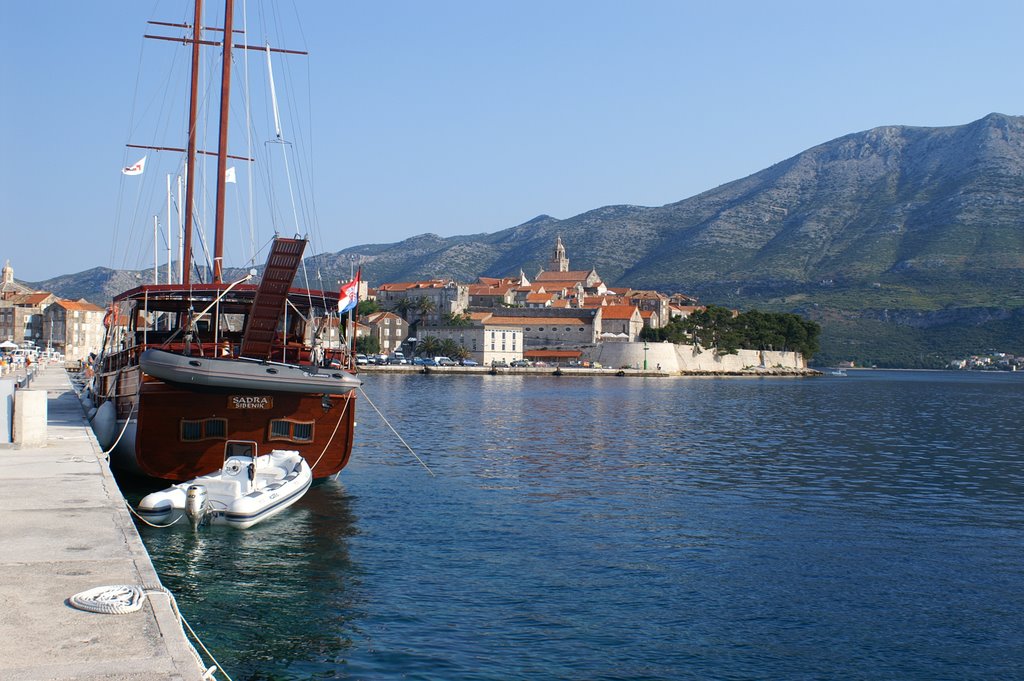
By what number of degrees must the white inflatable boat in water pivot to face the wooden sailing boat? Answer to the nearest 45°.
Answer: approximately 45° to its left

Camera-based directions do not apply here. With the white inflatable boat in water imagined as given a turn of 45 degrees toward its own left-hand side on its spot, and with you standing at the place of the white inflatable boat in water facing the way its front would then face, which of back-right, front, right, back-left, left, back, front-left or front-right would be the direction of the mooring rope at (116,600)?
back

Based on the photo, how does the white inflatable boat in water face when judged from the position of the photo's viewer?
facing away from the viewer and to the right of the viewer
